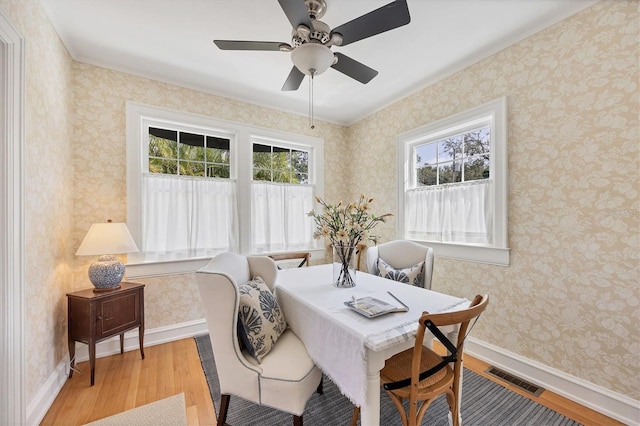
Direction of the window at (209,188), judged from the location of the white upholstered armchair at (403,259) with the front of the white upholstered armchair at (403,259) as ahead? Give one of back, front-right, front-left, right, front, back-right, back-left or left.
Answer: right

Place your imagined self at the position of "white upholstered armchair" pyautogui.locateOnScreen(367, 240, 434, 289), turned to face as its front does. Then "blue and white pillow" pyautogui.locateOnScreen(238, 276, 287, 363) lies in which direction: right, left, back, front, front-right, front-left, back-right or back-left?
front-right

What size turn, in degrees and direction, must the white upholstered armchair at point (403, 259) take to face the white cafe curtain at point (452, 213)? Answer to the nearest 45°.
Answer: approximately 135° to its left

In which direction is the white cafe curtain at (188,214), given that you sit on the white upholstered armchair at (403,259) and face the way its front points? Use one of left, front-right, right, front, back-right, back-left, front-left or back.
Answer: right

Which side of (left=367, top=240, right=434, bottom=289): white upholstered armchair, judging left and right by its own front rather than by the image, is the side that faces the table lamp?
right

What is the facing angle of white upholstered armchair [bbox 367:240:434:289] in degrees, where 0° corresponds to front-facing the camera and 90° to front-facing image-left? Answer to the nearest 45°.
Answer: approximately 0°

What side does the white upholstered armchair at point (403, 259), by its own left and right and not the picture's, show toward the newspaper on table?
front
